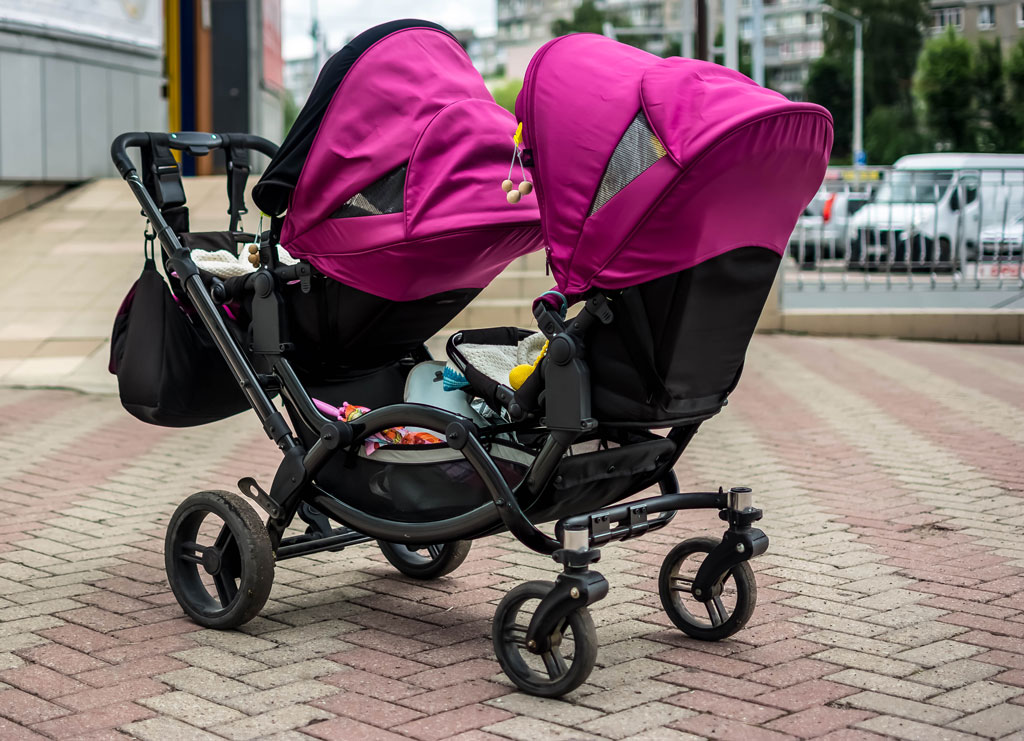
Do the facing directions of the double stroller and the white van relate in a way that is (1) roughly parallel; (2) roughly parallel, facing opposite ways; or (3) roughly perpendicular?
roughly perpendicular

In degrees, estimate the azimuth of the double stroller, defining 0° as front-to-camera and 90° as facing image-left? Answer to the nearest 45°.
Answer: approximately 315°

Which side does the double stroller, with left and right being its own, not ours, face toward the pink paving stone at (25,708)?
right
